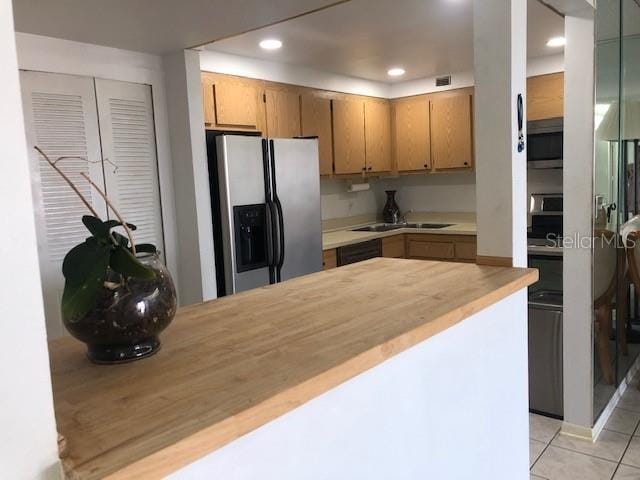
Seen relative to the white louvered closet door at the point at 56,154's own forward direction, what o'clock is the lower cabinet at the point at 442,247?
The lower cabinet is roughly at 10 o'clock from the white louvered closet door.

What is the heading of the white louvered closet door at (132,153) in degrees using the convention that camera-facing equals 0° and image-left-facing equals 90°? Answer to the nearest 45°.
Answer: approximately 315°

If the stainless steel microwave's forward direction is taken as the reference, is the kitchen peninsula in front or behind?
in front

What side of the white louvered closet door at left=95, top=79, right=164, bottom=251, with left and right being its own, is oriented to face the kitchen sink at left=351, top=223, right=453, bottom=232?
left

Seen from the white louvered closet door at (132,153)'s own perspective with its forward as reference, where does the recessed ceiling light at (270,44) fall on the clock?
The recessed ceiling light is roughly at 10 o'clock from the white louvered closet door.

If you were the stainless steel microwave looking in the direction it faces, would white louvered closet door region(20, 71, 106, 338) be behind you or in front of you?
in front

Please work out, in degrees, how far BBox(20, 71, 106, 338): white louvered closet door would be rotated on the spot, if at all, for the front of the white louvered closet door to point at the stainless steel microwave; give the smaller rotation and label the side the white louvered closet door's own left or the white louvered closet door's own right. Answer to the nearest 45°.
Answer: approximately 45° to the white louvered closet door's own left

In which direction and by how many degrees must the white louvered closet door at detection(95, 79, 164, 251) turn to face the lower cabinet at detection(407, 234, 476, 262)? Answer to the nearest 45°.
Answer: approximately 45° to its left
